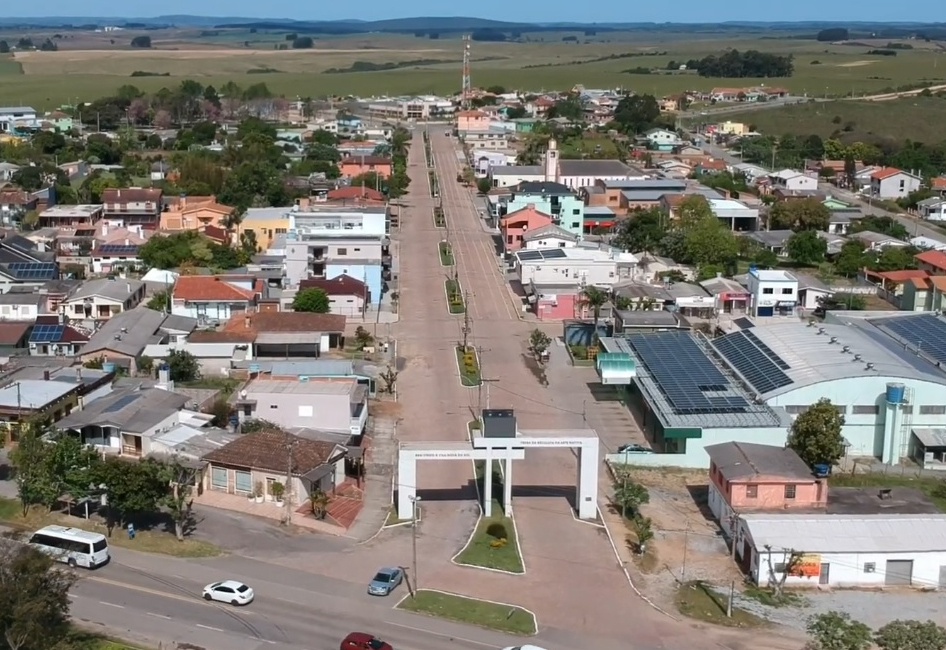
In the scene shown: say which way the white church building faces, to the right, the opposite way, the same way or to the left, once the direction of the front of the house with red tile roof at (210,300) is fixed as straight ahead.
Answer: to the right

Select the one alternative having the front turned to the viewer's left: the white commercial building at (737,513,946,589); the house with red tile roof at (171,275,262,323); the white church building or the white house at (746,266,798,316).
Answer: the white church building

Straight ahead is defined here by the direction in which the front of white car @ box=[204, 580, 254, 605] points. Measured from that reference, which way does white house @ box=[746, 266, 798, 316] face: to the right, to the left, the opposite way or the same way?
to the left

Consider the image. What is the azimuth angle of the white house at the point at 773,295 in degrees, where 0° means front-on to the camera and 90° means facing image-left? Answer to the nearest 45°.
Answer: approximately 0°

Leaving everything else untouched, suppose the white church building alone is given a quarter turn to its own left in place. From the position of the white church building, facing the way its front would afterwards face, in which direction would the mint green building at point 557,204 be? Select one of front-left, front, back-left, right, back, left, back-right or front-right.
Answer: front

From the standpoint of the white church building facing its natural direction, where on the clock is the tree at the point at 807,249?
The tree is roughly at 8 o'clock from the white church building.

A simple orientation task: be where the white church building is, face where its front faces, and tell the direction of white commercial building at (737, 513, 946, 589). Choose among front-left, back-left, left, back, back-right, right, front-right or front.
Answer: left

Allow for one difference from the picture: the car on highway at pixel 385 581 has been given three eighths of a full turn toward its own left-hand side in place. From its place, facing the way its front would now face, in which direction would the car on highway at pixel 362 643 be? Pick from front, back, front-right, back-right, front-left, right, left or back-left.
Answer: right

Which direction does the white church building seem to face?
to the viewer's left

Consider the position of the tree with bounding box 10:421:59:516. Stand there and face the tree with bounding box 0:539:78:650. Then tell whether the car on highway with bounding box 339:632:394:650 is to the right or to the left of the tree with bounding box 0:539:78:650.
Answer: left
